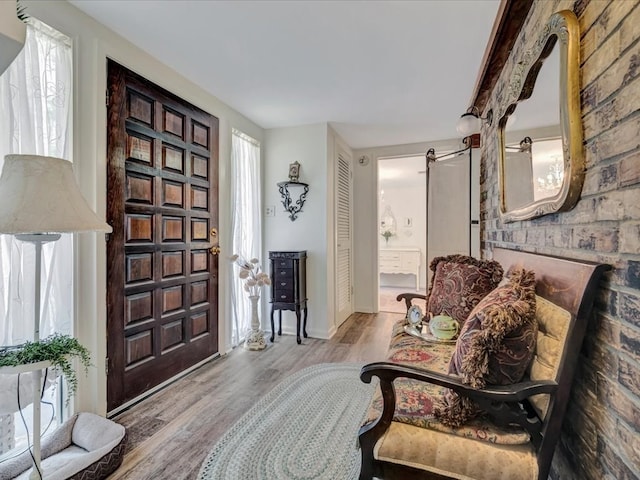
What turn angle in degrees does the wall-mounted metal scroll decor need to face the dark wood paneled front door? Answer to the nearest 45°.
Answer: approximately 45° to its right

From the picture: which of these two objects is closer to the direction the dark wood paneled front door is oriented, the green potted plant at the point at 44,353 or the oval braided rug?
the oval braided rug

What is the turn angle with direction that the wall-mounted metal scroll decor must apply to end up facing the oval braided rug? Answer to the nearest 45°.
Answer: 0° — it already faces it

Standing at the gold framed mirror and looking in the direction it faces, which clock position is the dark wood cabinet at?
The dark wood cabinet is roughly at 2 o'clock from the gold framed mirror.

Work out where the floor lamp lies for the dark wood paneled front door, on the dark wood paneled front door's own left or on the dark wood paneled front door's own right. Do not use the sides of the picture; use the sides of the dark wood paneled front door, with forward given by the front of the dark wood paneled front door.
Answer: on the dark wood paneled front door's own right

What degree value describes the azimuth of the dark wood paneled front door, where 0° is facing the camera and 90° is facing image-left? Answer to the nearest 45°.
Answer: approximately 315°

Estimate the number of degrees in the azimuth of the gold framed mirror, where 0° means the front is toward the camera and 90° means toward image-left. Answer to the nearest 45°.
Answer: approximately 45°

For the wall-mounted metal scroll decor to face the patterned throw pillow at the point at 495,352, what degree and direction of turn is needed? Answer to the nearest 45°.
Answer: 0° — it already faces it

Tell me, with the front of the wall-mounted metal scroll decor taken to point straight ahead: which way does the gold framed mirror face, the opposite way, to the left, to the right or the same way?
to the right
